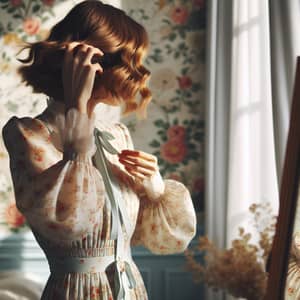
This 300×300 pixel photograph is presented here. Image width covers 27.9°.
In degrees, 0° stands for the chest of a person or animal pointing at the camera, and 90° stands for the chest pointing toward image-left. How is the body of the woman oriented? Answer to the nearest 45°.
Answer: approximately 315°

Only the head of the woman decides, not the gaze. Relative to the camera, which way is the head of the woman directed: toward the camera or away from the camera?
away from the camera

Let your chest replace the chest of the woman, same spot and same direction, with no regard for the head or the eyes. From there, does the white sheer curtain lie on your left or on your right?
on your left
